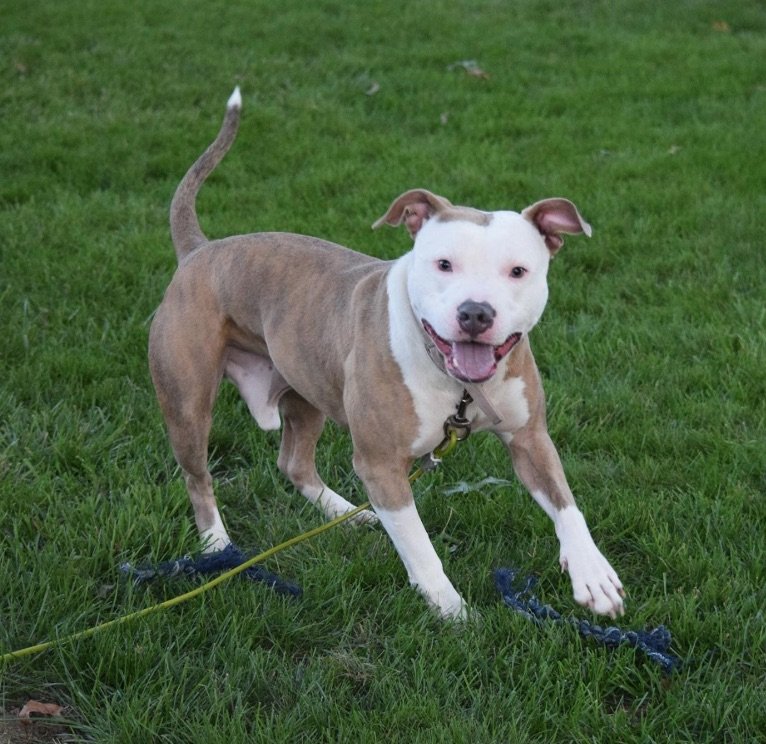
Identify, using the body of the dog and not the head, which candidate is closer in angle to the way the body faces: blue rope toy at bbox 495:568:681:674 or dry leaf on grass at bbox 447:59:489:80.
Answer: the blue rope toy

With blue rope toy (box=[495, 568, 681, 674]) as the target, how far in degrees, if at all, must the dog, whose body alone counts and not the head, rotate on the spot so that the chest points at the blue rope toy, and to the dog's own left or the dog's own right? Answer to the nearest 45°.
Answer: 0° — it already faces it

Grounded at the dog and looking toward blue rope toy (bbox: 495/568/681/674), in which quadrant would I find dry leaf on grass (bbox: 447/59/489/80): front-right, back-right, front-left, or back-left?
back-left

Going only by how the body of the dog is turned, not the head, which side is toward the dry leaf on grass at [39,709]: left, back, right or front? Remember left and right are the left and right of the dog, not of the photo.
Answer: right

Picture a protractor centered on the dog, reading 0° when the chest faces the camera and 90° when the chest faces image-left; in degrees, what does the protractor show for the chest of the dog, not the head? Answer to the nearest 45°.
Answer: approximately 315°

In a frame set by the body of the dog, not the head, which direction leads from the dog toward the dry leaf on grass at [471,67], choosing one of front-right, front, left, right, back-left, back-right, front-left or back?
back-left
